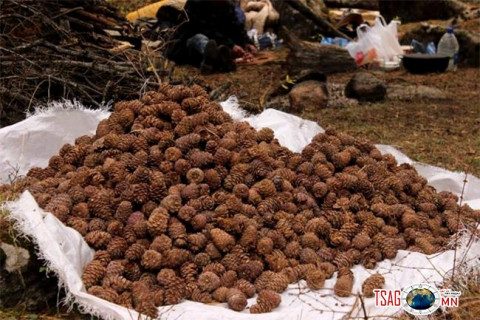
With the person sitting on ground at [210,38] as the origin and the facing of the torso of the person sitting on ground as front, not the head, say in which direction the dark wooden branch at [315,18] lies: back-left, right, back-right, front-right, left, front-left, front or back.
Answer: front-left

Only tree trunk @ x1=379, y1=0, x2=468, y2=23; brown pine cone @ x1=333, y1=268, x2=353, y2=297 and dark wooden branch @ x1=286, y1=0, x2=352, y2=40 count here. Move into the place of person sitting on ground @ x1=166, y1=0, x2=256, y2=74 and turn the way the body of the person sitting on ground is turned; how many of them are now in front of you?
1

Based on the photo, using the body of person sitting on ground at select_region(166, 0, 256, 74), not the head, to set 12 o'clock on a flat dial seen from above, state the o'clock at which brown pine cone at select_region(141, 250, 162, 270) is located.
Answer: The brown pine cone is roughly at 12 o'clock from the person sitting on ground.

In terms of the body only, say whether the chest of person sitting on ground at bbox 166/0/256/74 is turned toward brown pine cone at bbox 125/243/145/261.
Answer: yes

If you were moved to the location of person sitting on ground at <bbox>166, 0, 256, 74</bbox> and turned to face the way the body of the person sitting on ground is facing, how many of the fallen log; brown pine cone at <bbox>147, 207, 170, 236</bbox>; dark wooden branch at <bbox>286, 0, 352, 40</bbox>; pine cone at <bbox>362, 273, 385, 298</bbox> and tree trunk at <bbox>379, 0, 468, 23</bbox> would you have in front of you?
2

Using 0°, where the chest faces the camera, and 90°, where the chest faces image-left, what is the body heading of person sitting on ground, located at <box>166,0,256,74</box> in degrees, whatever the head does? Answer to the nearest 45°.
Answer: approximately 0°

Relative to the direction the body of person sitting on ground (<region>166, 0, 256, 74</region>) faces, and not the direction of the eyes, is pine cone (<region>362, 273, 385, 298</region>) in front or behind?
in front

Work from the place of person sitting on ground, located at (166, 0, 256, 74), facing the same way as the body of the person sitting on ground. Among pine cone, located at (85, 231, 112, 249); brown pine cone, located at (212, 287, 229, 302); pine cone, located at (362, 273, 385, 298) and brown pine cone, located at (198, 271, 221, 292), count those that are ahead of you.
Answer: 4

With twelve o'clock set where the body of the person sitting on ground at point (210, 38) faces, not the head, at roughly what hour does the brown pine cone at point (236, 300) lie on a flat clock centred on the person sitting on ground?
The brown pine cone is roughly at 3 o'clock from the person sitting on ground.

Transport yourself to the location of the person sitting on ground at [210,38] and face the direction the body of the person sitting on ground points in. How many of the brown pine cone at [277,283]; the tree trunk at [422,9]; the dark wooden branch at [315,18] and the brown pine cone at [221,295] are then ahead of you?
2
